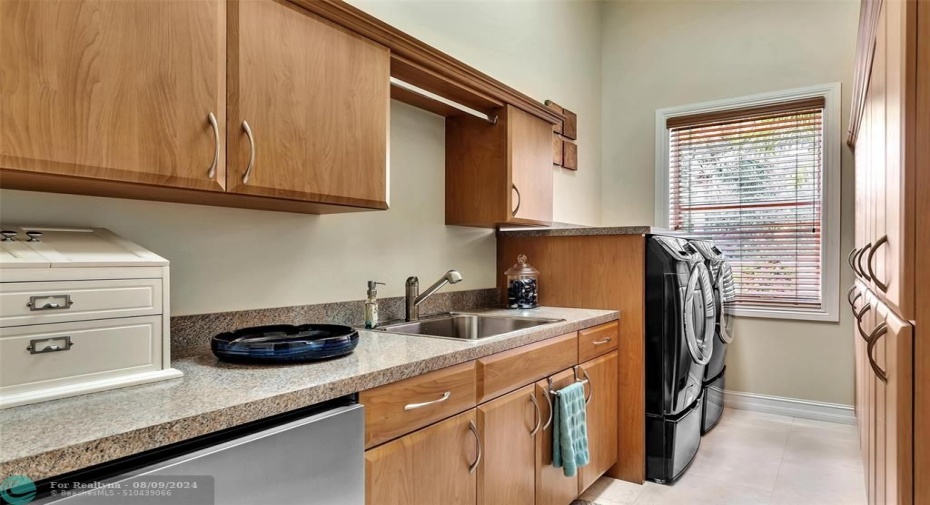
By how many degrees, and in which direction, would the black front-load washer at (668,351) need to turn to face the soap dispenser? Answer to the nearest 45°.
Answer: approximately 135° to its right

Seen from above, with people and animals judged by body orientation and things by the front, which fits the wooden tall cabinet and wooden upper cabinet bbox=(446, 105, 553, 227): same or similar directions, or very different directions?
very different directions

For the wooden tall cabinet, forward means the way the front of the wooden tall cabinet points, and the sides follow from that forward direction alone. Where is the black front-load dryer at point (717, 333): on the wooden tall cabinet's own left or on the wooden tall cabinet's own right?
on the wooden tall cabinet's own right

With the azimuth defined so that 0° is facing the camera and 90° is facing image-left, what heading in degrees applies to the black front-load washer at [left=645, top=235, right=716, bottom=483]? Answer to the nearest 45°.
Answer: approximately 270°

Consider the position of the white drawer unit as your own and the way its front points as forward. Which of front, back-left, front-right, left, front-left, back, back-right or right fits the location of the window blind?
front-left

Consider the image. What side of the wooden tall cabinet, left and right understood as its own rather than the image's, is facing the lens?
left

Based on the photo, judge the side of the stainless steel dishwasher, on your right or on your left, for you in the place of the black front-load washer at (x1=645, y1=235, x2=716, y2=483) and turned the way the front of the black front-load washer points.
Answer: on your right

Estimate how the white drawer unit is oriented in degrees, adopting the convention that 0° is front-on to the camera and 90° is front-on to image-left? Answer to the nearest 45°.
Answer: approximately 315°

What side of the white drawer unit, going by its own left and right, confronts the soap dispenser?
left

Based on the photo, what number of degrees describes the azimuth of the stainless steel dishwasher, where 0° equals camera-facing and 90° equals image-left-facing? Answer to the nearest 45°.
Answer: approximately 315°
